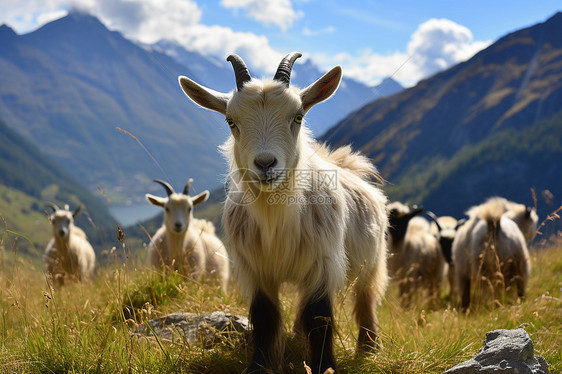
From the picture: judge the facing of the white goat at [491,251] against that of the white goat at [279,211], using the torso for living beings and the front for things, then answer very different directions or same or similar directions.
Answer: very different directions

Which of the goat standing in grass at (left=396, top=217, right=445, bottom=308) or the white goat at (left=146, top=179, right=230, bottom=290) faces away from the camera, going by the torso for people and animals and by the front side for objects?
the goat standing in grass

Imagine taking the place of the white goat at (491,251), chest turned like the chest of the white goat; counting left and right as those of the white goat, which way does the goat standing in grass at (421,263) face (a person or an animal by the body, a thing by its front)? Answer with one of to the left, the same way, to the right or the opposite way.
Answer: the same way

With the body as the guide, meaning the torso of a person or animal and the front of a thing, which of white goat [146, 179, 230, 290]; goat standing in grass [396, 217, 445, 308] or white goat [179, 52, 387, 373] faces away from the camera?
the goat standing in grass

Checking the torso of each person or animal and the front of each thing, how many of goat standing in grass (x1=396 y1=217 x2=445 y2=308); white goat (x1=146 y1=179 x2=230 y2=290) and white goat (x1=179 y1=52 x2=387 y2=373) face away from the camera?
1

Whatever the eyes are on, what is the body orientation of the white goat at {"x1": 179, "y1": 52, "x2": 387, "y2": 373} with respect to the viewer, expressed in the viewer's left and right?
facing the viewer and to the left of the viewer

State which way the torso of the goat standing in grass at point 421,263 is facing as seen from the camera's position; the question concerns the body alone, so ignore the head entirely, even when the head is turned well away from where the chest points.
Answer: away from the camera

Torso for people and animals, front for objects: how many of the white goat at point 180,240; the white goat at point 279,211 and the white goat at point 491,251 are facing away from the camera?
1

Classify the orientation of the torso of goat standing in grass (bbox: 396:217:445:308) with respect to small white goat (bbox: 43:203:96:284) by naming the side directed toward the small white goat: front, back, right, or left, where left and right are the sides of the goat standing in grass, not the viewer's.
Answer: left

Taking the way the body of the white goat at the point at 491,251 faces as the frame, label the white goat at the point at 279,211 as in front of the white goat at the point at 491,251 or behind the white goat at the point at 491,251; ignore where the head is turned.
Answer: behind

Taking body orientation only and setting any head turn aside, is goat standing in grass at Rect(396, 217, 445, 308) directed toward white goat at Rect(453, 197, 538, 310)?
no

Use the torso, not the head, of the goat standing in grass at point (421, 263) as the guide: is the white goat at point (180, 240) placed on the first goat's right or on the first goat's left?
on the first goat's left

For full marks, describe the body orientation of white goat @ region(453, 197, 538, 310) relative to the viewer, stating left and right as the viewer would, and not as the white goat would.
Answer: facing away from the viewer

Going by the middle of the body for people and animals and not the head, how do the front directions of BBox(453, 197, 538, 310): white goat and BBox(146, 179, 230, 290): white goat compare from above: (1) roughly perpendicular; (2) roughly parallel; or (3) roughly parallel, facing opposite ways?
roughly parallel, facing opposite ways

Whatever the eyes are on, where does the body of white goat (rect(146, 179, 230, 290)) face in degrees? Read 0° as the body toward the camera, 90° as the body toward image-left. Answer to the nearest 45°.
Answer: approximately 45°
